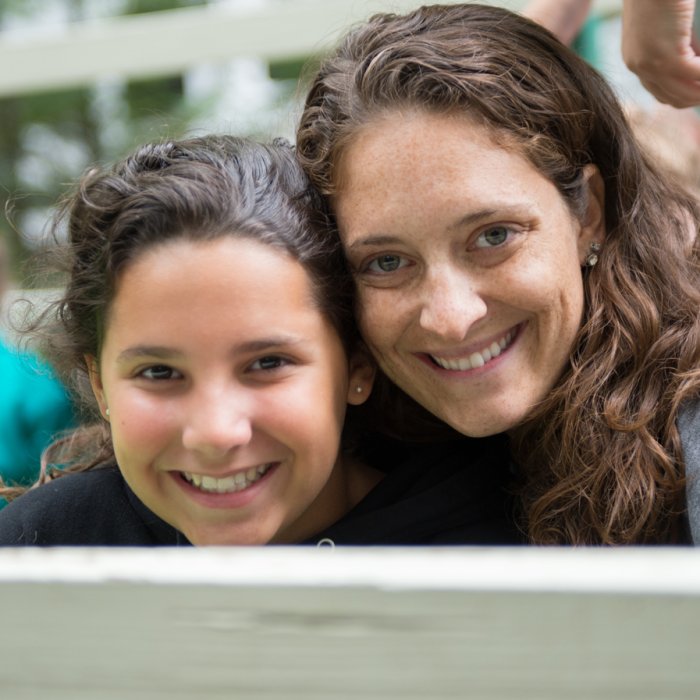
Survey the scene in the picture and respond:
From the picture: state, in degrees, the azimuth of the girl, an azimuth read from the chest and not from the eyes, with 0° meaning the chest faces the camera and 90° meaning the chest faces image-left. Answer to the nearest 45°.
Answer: approximately 0°

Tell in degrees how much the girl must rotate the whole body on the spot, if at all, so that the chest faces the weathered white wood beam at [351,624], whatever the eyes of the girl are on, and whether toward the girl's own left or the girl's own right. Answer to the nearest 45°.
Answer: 0° — they already face it
